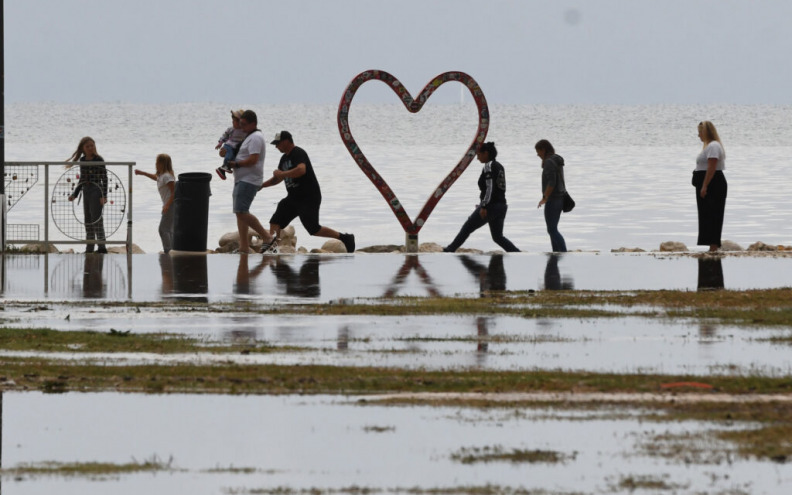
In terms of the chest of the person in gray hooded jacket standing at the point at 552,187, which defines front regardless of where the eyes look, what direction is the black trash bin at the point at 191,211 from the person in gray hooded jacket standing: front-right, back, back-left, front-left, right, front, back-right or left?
front

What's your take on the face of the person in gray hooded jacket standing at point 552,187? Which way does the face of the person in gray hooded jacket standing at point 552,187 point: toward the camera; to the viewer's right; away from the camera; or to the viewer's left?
to the viewer's left

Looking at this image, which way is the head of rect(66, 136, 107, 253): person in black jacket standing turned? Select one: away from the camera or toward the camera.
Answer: toward the camera

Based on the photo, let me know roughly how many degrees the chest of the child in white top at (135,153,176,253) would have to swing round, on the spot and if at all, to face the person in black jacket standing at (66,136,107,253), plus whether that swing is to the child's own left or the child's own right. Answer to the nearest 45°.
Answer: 0° — they already face them

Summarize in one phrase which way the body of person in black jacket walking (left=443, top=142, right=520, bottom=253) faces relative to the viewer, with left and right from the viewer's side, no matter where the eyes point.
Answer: facing to the left of the viewer

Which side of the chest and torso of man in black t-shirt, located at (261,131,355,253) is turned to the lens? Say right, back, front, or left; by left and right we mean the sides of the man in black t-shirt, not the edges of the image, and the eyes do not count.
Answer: left

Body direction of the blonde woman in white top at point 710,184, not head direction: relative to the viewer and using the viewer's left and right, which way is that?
facing to the left of the viewer

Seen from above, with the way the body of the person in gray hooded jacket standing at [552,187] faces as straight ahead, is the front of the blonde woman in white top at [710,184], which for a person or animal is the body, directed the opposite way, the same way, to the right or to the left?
the same way

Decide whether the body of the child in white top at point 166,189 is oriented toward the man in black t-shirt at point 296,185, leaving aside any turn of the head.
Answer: no

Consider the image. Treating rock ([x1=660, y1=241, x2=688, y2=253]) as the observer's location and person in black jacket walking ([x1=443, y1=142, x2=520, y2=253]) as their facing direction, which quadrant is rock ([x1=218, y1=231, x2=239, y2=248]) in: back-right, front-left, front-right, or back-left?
front-right

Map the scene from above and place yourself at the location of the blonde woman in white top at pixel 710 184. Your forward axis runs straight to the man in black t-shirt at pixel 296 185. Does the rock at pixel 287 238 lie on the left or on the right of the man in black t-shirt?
right

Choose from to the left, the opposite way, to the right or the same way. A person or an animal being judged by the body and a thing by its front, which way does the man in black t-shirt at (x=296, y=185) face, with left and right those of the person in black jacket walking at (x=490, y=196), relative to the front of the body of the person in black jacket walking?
the same way

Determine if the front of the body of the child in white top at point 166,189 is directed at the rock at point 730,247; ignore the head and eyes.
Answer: no

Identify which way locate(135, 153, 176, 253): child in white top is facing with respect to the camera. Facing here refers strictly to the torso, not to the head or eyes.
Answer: to the viewer's left

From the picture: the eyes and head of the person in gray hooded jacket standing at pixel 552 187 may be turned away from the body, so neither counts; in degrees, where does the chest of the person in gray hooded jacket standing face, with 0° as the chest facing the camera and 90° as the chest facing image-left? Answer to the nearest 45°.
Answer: approximately 90°

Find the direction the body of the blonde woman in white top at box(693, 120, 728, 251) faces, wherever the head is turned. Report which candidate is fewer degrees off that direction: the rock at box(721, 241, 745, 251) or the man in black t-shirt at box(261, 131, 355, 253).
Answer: the man in black t-shirt

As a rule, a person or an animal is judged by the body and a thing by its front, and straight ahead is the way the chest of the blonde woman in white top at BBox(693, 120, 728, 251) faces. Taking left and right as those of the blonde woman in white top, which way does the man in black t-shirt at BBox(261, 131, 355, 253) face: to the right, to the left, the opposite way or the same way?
the same way

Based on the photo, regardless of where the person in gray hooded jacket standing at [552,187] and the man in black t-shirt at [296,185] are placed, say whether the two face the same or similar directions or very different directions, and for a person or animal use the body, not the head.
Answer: same or similar directions

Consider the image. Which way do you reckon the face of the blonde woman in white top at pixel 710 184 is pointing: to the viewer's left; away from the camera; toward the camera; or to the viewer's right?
to the viewer's left

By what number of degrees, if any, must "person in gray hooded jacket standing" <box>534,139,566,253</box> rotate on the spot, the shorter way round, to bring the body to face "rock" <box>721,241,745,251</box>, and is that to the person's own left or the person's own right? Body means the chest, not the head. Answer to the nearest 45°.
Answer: approximately 135° to the person's own right

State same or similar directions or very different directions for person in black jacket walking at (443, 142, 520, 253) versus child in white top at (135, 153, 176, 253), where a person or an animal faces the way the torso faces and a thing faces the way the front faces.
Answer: same or similar directions
